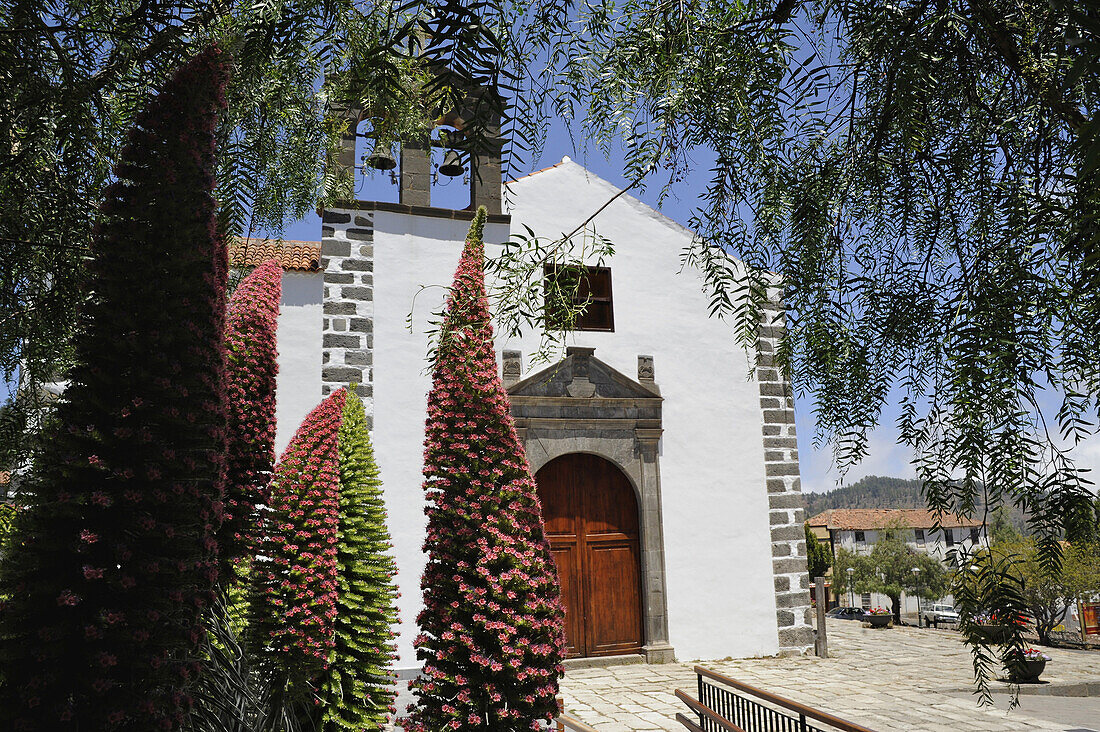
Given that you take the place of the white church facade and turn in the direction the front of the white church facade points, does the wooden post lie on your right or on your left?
on your left

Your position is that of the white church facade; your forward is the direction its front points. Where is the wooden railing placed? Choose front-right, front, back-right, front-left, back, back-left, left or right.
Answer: front

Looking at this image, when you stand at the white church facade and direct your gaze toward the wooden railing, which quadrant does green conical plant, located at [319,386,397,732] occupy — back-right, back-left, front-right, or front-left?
front-right

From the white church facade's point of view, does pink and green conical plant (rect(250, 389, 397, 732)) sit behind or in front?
in front

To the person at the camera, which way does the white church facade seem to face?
facing the viewer

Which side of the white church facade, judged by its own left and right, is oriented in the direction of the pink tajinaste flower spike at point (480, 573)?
front

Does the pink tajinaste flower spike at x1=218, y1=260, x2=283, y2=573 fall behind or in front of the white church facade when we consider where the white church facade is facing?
in front
